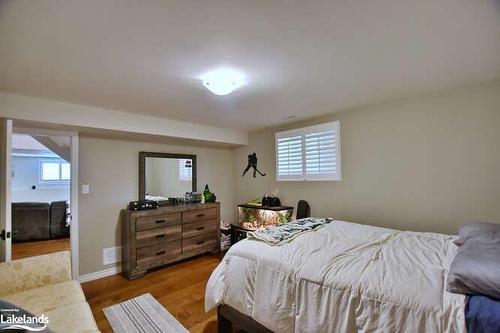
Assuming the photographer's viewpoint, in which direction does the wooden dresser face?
facing the viewer and to the right of the viewer

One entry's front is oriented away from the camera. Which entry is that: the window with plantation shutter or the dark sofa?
the dark sofa

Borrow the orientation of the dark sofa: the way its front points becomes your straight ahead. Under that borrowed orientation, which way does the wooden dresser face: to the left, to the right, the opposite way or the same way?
the opposite way

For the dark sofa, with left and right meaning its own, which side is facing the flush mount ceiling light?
back

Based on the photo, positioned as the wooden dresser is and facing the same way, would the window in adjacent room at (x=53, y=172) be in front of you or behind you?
behind

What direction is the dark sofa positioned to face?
away from the camera

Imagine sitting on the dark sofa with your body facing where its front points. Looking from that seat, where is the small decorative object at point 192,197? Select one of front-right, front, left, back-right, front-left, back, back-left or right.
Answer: back-right

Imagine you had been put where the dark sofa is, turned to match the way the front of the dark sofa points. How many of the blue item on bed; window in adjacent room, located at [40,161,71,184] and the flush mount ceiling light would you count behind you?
2

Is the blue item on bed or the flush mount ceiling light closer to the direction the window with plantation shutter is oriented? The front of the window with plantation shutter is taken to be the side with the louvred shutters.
the flush mount ceiling light

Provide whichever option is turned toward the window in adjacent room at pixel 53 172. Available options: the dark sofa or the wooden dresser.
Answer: the dark sofa

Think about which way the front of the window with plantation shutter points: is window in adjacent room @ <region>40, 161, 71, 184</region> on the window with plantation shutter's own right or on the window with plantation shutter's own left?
on the window with plantation shutter's own right

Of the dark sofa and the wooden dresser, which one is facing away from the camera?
the dark sofa

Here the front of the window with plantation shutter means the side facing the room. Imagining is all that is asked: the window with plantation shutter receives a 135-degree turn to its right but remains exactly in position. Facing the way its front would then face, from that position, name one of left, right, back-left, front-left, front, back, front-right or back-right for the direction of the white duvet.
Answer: back

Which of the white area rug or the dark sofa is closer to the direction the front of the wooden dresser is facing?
the white area rug

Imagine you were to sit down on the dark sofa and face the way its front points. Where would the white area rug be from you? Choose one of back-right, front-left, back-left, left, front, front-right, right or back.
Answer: back

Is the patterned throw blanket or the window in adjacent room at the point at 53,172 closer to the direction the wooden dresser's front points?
the patterned throw blanket

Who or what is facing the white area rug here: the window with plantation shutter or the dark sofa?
the window with plantation shutter
